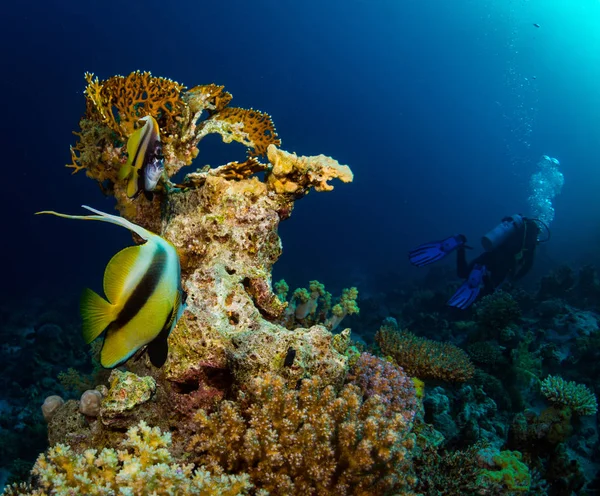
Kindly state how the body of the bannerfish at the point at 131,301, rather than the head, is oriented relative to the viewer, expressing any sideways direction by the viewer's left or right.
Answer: facing away from the viewer and to the right of the viewer

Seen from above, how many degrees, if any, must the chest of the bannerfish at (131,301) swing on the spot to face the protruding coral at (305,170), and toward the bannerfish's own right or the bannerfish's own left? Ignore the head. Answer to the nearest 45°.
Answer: approximately 45° to the bannerfish's own left

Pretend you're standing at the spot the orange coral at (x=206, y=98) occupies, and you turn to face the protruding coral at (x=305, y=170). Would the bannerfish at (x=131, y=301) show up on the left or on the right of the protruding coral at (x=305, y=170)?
right

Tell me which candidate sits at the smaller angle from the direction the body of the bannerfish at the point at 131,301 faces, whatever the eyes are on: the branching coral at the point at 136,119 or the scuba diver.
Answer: the scuba diver

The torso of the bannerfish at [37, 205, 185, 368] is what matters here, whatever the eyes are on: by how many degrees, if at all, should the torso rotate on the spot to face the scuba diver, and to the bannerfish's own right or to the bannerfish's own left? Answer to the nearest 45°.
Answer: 0° — it already faces them

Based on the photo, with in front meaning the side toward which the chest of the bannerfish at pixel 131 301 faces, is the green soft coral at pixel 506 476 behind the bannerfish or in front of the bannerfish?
in front

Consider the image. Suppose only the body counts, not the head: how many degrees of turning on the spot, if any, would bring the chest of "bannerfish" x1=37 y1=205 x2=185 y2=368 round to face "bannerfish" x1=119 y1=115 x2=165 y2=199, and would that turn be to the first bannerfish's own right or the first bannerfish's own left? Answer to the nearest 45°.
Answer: approximately 45° to the first bannerfish's own left

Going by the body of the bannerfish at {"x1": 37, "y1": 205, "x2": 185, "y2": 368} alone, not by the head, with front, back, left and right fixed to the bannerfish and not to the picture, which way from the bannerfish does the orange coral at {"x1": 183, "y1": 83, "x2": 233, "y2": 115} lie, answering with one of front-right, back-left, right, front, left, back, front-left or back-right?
front-left

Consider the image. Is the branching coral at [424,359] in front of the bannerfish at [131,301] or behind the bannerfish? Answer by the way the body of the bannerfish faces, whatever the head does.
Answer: in front
